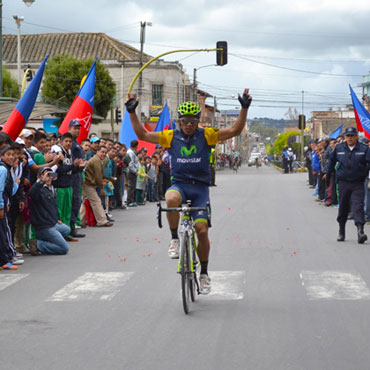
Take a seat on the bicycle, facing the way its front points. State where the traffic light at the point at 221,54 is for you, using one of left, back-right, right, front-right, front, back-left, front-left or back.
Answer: back

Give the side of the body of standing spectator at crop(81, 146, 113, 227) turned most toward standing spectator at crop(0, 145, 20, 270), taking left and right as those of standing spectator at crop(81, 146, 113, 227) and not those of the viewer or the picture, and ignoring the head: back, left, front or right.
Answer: right

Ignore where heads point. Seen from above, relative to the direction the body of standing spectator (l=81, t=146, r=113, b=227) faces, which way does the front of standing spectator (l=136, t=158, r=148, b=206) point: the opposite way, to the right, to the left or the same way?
the same way

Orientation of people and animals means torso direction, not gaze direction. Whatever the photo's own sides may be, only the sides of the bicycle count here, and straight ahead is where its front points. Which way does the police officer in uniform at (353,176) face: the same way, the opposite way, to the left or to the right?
the same way

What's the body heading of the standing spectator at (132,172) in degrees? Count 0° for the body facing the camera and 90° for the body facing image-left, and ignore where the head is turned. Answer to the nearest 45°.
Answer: approximately 270°

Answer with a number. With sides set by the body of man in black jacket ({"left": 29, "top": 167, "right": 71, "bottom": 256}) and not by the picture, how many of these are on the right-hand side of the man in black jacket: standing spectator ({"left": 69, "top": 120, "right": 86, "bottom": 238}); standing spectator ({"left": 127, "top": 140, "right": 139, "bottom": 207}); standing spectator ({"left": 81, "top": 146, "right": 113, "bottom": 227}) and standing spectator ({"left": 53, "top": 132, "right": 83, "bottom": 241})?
0

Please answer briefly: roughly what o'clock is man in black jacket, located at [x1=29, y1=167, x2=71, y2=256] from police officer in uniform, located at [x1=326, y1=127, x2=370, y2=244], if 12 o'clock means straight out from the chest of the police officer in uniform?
The man in black jacket is roughly at 2 o'clock from the police officer in uniform.

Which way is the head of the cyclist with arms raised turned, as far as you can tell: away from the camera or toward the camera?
toward the camera

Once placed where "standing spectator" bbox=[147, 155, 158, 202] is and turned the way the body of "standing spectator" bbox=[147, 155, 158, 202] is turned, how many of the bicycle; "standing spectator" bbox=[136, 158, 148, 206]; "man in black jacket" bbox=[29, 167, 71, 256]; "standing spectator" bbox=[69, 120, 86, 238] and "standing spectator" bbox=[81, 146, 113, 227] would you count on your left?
0

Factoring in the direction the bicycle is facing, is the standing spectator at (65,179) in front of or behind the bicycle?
behind

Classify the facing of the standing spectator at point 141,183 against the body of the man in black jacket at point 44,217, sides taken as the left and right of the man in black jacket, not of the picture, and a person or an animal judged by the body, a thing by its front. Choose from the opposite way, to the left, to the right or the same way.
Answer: the same way

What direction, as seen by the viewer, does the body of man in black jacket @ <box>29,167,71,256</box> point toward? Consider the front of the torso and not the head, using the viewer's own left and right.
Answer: facing to the right of the viewer

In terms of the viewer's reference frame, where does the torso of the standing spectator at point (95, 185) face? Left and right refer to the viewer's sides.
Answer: facing to the right of the viewer

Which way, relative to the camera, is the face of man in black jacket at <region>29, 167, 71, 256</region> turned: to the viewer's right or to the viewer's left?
to the viewer's right

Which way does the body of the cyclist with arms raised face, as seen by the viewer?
toward the camera

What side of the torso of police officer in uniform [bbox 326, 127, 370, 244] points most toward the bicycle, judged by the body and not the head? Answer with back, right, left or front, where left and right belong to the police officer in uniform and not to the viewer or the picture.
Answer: front

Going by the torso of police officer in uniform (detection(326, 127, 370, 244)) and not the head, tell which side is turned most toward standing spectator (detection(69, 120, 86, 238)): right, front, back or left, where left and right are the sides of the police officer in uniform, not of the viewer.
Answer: right

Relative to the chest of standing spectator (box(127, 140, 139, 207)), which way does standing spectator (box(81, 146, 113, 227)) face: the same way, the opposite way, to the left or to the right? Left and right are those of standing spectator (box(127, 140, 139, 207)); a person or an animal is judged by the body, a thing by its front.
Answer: the same way

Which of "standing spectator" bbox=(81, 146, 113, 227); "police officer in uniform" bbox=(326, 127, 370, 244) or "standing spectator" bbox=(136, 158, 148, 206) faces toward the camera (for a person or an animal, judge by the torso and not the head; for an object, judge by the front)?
the police officer in uniform

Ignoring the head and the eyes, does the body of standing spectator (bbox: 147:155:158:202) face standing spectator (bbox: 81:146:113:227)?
no
